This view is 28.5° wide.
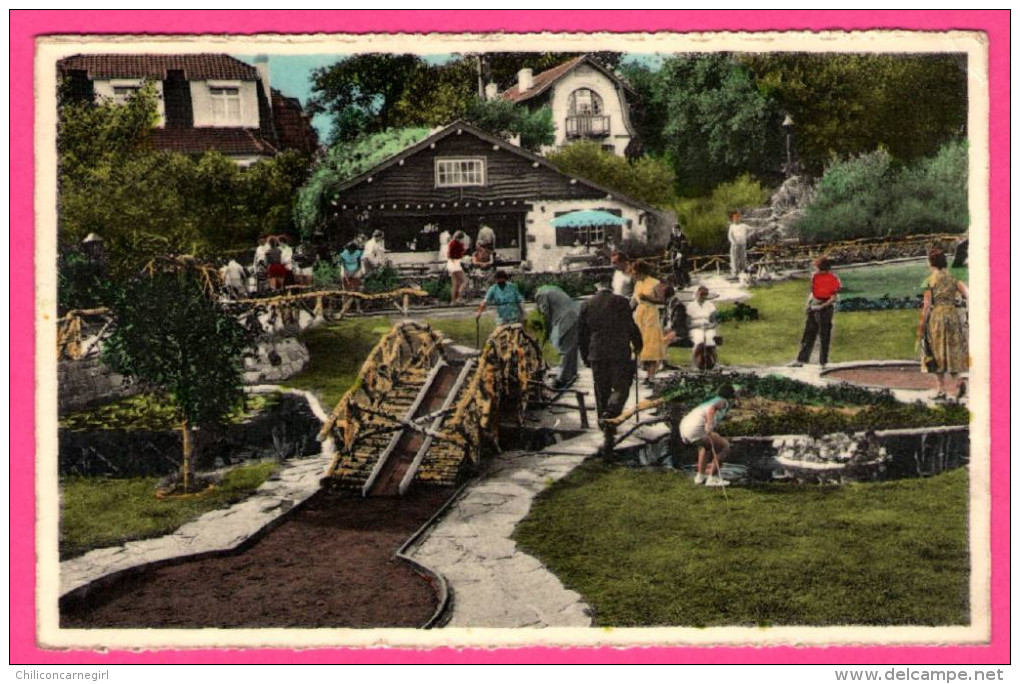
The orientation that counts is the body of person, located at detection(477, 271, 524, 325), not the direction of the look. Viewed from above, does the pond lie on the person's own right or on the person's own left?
on the person's own left

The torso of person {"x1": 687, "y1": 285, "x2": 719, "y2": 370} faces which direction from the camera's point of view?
toward the camera

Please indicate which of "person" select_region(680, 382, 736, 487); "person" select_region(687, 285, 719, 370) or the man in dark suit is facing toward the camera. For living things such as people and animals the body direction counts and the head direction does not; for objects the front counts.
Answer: "person" select_region(687, 285, 719, 370)

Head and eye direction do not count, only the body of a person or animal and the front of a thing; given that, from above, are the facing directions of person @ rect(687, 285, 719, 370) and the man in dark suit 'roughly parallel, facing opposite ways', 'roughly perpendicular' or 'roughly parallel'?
roughly parallel, facing opposite ways

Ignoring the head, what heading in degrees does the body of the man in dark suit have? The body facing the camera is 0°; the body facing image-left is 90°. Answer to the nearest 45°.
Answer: approximately 180°
